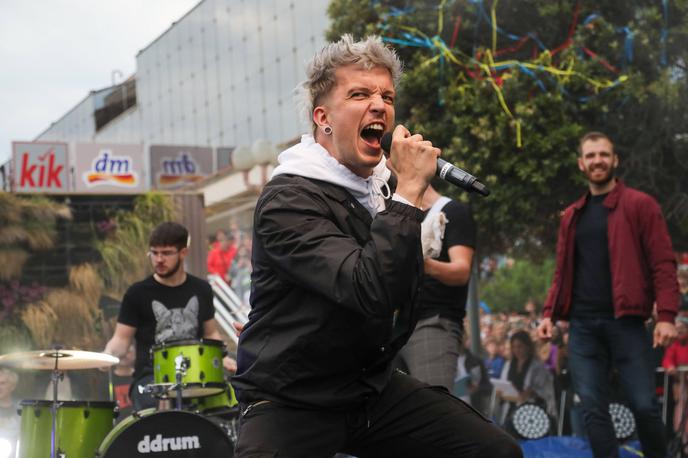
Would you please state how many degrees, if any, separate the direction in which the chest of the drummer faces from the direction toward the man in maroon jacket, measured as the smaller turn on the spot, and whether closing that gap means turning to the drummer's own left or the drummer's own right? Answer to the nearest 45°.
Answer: approximately 45° to the drummer's own left

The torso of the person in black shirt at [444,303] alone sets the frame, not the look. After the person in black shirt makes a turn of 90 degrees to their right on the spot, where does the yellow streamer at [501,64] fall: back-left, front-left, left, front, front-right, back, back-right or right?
front-right

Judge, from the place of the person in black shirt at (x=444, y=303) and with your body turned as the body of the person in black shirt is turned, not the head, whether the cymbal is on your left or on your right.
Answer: on your right

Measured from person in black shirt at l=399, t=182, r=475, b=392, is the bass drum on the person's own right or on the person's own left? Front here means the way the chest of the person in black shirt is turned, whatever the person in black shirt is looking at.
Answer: on the person's own right

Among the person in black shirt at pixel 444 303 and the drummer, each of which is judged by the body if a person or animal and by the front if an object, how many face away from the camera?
0

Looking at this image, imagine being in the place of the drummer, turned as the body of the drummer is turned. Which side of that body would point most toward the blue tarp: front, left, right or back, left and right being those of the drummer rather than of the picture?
left

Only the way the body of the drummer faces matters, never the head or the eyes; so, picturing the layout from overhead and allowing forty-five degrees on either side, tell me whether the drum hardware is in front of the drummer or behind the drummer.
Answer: in front

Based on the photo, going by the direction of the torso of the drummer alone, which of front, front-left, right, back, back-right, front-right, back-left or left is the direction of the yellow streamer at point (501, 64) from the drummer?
back-left

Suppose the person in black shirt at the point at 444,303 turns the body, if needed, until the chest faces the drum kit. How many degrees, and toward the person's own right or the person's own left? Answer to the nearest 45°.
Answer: approximately 45° to the person's own right

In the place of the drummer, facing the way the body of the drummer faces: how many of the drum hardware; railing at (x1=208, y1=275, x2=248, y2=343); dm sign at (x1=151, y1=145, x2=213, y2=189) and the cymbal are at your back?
2

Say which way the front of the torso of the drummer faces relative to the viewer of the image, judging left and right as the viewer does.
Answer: facing the viewer

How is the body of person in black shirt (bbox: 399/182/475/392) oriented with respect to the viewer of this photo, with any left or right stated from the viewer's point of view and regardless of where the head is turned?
facing the viewer and to the left of the viewer
